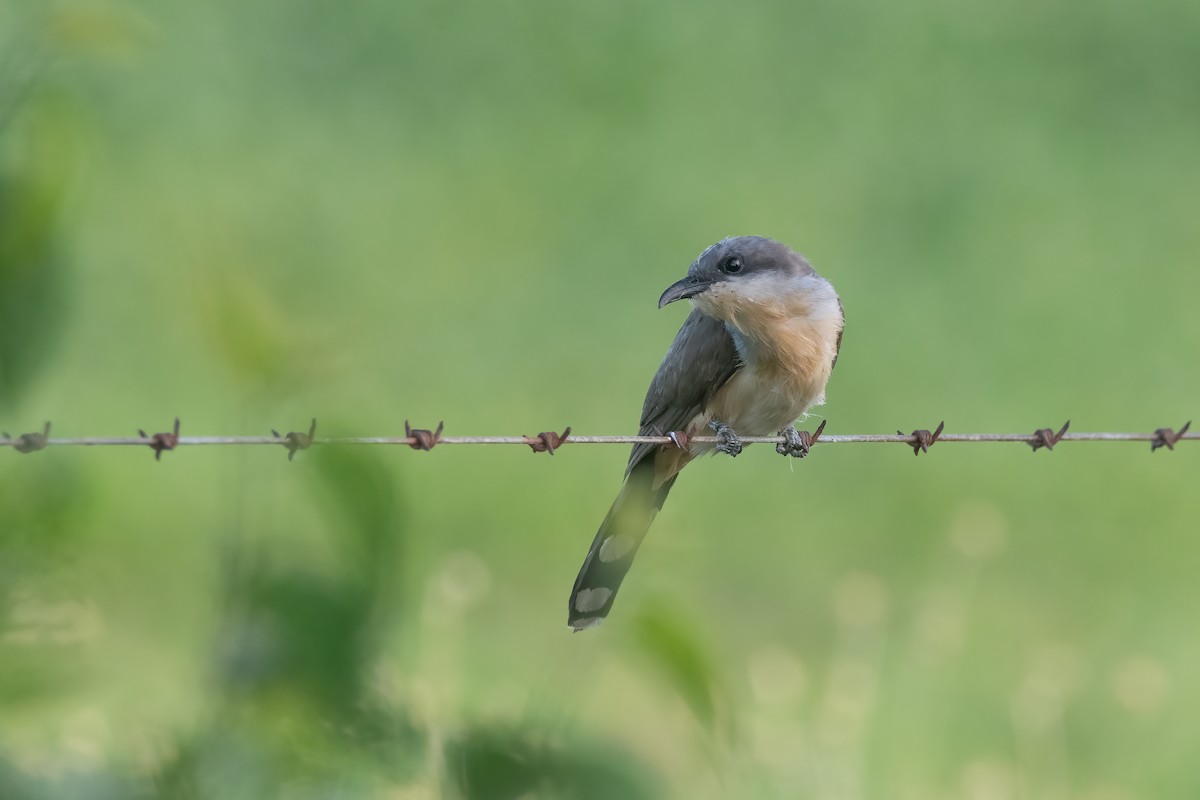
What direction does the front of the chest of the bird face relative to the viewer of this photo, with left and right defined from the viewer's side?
facing the viewer and to the right of the viewer
